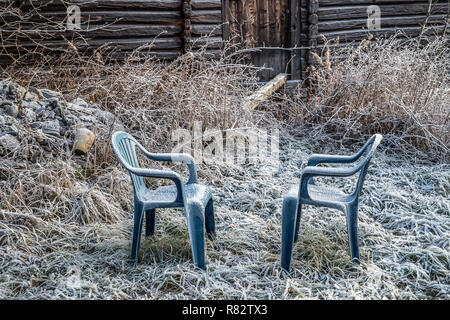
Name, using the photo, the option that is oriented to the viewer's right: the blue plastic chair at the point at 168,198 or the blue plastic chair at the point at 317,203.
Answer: the blue plastic chair at the point at 168,198

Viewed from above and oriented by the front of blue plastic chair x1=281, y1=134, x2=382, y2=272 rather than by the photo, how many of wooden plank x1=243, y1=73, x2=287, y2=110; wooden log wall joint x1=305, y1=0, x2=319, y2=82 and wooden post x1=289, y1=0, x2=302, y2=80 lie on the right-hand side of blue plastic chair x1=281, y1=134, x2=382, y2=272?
3

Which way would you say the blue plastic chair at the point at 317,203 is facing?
to the viewer's left

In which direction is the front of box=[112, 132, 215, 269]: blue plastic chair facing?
to the viewer's right

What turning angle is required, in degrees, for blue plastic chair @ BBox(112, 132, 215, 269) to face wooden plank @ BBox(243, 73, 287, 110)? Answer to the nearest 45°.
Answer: approximately 90° to its left

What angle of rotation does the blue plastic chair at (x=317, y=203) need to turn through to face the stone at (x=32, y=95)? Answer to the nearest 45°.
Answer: approximately 45° to its right

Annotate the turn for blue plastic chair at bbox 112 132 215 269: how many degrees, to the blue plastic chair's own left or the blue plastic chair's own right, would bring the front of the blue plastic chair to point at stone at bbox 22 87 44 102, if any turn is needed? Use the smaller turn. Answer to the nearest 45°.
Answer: approximately 135° to the blue plastic chair's own left

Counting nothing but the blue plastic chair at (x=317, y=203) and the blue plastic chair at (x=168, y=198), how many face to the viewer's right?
1

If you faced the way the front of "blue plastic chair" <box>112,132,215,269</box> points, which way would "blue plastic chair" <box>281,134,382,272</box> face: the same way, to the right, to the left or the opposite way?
the opposite way

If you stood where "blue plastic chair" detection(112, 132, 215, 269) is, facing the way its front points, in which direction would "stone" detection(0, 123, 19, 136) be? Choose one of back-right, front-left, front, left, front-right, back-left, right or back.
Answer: back-left

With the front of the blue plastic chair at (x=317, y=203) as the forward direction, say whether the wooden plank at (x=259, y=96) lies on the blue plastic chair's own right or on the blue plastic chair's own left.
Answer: on the blue plastic chair's own right

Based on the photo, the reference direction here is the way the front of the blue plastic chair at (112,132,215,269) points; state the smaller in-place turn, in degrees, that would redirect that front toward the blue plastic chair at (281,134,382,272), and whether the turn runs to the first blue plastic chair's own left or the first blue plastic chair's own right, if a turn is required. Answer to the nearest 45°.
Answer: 0° — it already faces it

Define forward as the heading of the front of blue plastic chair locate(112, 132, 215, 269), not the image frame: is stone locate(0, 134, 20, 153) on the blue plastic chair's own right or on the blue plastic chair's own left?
on the blue plastic chair's own left

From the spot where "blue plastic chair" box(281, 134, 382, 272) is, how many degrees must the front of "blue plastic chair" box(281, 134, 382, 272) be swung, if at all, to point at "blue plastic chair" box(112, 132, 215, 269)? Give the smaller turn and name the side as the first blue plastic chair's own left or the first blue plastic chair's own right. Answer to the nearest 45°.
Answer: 0° — it already faces it

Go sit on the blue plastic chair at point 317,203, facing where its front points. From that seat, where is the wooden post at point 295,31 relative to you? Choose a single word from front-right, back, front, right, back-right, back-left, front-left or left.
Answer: right
